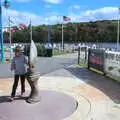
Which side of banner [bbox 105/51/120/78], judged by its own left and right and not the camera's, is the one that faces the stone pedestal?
front

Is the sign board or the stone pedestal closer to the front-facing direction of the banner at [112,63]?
the stone pedestal

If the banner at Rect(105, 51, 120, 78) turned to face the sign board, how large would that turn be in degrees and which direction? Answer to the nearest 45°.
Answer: approximately 135° to its right

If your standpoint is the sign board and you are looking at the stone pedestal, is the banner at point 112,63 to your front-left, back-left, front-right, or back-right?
front-left

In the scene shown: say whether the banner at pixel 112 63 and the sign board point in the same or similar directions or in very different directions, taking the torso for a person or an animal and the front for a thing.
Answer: same or similar directions

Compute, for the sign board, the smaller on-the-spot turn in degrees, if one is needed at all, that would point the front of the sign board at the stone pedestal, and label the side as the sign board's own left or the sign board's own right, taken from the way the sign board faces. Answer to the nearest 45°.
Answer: approximately 45° to the sign board's own left

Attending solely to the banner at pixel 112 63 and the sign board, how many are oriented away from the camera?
0

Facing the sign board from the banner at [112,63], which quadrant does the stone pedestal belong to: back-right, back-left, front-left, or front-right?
back-left

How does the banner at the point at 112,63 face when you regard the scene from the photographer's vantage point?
facing the viewer and to the left of the viewer

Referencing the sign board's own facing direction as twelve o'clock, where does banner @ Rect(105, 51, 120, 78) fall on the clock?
The banner is roughly at 10 o'clock from the sign board.

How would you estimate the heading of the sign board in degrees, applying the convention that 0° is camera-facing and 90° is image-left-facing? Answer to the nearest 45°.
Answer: approximately 45°
